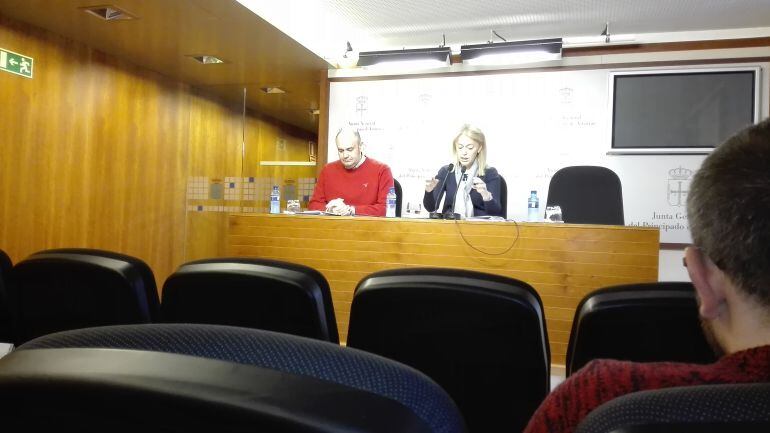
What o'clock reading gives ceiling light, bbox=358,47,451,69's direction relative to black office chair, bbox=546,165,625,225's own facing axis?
The ceiling light is roughly at 4 o'clock from the black office chair.

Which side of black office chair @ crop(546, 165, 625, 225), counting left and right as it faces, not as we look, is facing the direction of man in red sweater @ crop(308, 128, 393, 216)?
right

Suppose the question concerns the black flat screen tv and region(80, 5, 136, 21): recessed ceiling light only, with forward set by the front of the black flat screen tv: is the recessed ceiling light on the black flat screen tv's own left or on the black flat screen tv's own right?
on the black flat screen tv's own right

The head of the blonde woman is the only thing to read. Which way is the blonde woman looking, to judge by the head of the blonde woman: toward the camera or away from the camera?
toward the camera

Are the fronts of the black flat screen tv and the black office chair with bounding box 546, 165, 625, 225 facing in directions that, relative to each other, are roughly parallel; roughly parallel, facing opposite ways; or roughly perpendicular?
roughly parallel

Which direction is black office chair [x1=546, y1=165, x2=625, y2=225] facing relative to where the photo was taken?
toward the camera

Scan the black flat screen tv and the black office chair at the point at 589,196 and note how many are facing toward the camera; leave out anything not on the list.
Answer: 2

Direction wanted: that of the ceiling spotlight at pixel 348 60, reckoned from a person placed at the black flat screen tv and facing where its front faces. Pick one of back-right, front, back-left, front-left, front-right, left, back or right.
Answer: right

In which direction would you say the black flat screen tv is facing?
toward the camera

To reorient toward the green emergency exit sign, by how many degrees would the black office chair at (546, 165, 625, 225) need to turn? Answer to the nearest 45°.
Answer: approximately 90° to its right

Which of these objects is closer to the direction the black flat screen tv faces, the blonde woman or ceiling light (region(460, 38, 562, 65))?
the blonde woman

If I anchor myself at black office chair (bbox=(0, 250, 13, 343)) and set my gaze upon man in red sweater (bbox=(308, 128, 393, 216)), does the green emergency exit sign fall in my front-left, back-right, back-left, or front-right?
front-left
